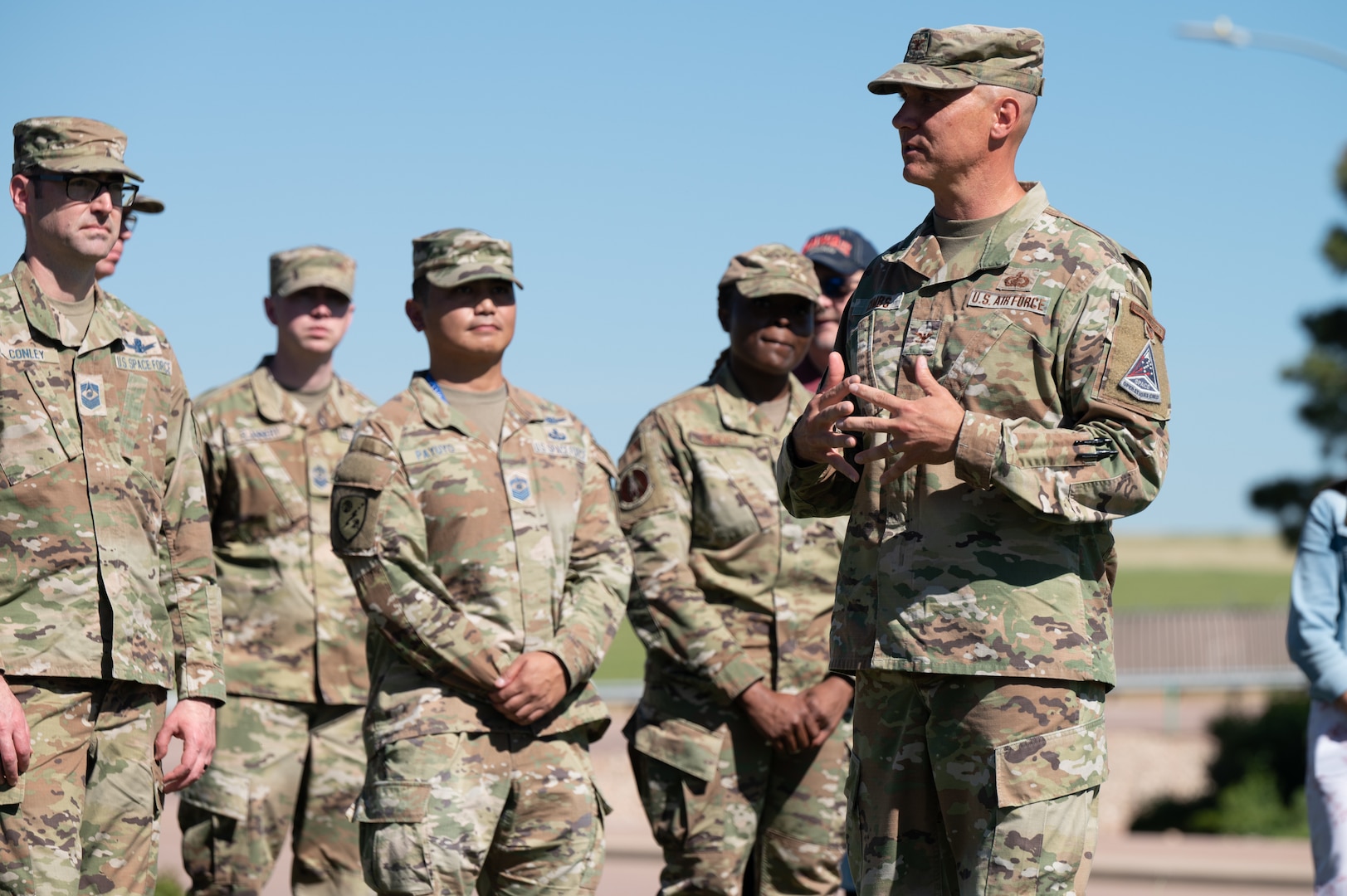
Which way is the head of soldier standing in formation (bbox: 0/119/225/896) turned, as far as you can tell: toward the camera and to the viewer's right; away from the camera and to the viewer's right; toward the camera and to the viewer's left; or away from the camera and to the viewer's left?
toward the camera and to the viewer's right

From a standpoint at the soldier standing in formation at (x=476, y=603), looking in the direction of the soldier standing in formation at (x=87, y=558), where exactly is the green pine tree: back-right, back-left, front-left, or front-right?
back-right

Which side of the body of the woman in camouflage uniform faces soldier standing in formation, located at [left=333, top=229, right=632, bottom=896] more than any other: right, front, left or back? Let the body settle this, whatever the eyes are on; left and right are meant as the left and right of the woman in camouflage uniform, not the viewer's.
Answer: right

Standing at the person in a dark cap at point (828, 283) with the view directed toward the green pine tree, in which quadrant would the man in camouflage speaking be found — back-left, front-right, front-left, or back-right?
back-right

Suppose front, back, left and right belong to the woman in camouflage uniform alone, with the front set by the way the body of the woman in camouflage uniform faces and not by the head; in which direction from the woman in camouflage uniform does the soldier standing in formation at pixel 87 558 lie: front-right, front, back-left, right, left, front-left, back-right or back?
right

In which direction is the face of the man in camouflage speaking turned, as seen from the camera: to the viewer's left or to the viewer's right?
to the viewer's left

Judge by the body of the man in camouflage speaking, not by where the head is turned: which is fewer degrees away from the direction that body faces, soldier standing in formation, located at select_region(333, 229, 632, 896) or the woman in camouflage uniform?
the soldier standing in formation

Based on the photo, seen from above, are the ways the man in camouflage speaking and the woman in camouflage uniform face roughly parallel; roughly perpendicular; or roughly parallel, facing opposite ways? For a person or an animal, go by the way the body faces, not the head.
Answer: roughly perpendicular

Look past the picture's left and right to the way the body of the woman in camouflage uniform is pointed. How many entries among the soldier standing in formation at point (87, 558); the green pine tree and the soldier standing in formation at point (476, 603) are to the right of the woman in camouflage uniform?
2

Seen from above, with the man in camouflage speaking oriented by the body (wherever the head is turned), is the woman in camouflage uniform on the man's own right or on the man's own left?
on the man's own right

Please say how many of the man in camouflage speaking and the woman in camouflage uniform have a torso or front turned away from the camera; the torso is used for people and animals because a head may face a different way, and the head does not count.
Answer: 0
